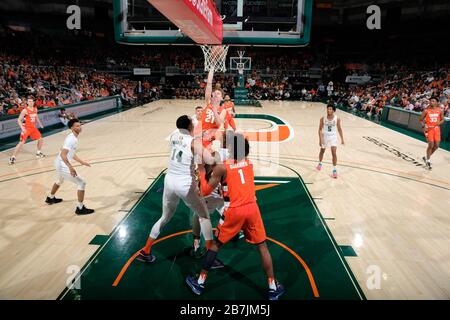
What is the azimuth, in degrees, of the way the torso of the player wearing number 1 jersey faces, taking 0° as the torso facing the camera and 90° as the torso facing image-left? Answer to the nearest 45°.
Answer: approximately 180°

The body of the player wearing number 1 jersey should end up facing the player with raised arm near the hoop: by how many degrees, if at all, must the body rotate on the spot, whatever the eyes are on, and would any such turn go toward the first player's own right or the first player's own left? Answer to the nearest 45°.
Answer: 0° — they already face them
